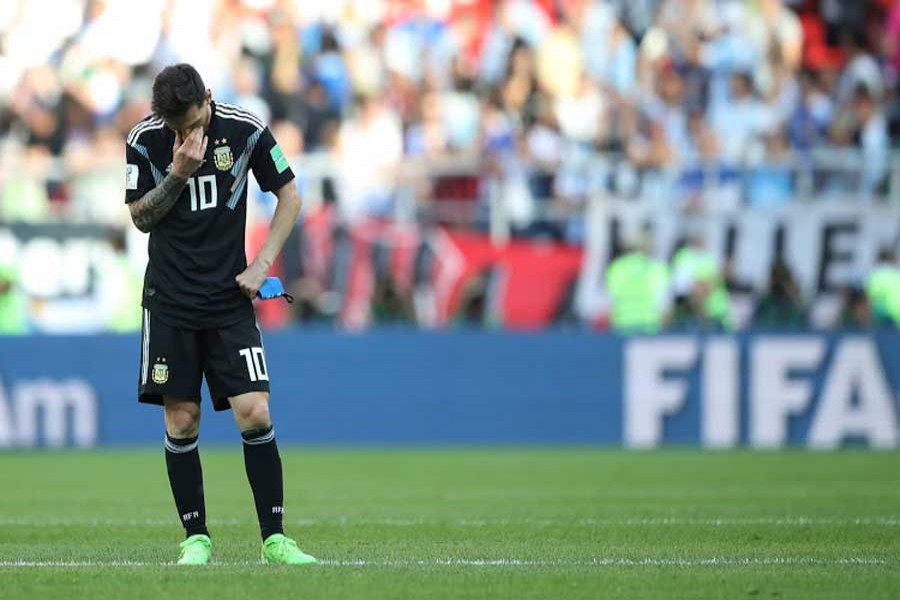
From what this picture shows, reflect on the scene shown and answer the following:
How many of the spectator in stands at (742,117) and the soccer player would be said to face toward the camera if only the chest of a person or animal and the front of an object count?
2

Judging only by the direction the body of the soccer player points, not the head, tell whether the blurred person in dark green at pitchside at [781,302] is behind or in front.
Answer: behind

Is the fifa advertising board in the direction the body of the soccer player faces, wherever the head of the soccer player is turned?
no

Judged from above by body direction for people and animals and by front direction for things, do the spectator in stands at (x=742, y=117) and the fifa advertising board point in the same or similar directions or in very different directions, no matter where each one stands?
same or similar directions

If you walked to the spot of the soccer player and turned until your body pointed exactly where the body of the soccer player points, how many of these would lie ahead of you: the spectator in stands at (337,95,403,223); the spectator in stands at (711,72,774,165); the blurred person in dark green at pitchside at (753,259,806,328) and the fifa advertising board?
0

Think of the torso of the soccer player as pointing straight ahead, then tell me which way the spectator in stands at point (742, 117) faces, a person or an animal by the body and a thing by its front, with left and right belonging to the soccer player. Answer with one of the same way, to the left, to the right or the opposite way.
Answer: the same way

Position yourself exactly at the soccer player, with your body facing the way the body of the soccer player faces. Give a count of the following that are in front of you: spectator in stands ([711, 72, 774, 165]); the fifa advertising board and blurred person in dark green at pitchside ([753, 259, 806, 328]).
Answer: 0

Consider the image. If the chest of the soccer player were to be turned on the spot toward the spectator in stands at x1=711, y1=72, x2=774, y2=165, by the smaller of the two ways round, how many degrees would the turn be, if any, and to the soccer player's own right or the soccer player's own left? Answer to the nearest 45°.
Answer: approximately 135° to the soccer player's own left

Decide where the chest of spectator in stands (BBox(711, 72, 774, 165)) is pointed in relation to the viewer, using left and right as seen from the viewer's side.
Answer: facing the viewer

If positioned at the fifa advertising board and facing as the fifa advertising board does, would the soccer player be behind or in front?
in front

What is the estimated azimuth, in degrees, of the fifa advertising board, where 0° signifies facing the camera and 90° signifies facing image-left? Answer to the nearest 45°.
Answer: approximately 0°

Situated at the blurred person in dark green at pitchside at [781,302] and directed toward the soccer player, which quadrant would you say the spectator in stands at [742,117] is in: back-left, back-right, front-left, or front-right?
back-right

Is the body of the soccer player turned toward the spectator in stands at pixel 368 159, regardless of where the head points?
no

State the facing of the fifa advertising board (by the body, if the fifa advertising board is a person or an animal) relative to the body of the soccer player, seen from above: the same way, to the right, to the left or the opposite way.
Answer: the same way

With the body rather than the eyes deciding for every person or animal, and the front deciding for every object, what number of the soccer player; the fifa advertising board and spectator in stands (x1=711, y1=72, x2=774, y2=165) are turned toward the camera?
3
